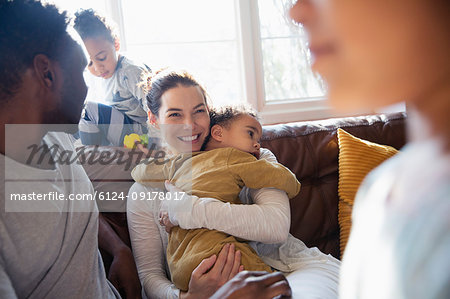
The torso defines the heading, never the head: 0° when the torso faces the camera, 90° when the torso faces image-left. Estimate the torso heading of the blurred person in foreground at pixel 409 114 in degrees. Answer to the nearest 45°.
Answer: approximately 90°

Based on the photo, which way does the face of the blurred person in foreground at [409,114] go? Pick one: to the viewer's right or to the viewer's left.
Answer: to the viewer's left

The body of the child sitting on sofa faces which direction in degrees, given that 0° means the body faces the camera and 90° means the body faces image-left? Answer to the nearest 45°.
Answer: approximately 45°

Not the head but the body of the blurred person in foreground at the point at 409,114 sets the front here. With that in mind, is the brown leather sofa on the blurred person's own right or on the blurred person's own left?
on the blurred person's own right

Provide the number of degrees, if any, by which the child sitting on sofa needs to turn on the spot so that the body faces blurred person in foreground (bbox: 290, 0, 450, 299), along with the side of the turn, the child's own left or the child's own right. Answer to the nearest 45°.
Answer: approximately 45° to the child's own left

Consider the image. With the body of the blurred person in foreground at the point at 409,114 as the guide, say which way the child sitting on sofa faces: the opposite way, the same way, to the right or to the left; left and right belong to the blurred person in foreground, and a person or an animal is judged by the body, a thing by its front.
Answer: to the left

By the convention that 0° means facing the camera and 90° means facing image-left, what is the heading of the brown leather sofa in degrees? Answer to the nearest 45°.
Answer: approximately 0°

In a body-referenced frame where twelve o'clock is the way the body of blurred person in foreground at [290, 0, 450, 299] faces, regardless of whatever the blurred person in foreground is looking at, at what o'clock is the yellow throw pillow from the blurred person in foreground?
The yellow throw pillow is roughly at 3 o'clock from the blurred person in foreground.

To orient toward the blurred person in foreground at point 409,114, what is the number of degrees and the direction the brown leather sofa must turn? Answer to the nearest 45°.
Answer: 0° — it already faces them

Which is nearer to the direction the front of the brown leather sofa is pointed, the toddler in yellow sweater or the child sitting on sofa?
the toddler in yellow sweater

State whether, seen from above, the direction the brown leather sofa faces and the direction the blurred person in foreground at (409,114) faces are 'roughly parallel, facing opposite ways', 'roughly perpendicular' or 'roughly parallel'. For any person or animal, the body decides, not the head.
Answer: roughly perpendicular

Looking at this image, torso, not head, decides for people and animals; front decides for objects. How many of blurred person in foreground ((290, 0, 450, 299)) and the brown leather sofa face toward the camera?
1
